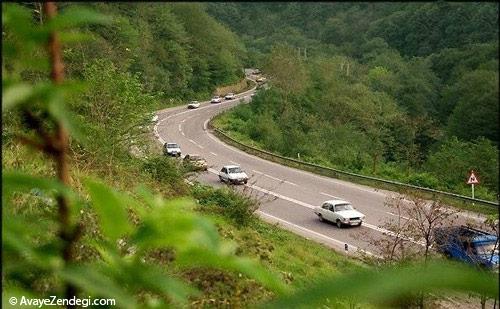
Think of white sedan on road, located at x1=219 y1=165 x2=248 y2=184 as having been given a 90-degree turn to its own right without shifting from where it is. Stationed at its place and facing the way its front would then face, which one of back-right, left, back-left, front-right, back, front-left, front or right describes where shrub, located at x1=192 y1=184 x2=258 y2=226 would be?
front-left

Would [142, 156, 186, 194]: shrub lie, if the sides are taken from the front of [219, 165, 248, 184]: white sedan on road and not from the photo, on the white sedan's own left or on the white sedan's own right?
on the white sedan's own right

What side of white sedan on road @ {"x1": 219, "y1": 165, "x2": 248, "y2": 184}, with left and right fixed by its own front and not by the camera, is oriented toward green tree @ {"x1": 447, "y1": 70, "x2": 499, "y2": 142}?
left

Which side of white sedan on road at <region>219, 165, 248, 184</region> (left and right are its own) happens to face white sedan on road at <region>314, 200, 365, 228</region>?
front

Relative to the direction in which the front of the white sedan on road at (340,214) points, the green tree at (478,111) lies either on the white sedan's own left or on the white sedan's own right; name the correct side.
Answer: on the white sedan's own left

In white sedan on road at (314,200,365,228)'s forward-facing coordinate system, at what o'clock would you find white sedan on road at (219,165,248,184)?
white sedan on road at (219,165,248,184) is roughly at 6 o'clock from white sedan on road at (314,200,365,228).

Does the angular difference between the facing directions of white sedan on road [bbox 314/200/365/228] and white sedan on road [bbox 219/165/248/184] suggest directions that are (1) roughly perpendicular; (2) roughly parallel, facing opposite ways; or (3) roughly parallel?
roughly parallel

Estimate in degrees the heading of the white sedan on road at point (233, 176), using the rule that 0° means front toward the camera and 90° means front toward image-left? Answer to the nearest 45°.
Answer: approximately 315°

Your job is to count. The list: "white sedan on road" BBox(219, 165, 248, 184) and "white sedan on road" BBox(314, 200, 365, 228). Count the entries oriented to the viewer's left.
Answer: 0

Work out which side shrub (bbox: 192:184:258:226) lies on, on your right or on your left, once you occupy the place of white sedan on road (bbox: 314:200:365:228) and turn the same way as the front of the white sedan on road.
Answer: on your right
